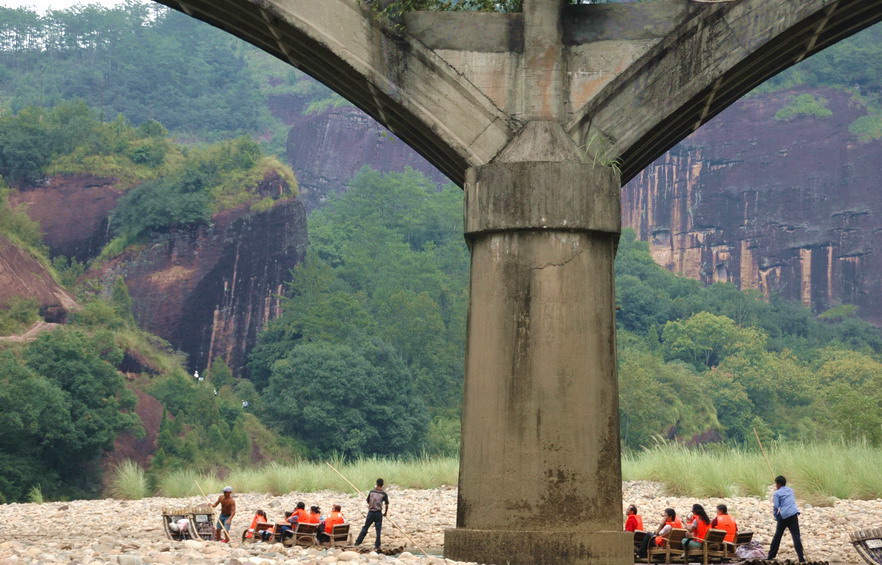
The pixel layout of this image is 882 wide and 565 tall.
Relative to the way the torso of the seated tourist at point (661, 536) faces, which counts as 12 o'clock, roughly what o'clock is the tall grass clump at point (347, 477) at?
The tall grass clump is roughly at 2 o'clock from the seated tourist.

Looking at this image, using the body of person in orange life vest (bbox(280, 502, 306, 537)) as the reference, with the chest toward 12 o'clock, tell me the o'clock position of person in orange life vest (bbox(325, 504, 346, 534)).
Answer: person in orange life vest (bbox(325, 504, 346, 534)) is roughly at 7 o'clock from person in orange life vest (bbox(280, 502, 306, 537)).

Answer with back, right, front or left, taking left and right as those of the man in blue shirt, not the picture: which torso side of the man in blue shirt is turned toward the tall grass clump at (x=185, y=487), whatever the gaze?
front

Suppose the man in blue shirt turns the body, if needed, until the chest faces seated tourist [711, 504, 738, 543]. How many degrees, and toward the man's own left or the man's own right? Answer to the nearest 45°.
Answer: approximately 45° to the man's own left

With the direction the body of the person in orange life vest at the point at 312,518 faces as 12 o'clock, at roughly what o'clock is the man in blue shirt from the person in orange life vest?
The man in blue shirt is roughly at 7 o'clock from the person in orange life vest.

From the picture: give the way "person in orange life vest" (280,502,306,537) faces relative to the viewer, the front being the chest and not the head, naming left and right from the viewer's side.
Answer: facing to the left of the viewer

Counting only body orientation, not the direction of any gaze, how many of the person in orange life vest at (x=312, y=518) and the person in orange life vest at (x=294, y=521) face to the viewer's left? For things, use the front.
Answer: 2

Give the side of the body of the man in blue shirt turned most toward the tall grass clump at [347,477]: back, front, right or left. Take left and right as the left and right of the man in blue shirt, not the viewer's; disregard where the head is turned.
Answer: front

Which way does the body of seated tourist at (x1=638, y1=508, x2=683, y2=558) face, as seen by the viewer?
to the viewer's left

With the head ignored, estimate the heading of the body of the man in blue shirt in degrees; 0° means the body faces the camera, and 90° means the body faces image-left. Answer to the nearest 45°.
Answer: approximately 135°

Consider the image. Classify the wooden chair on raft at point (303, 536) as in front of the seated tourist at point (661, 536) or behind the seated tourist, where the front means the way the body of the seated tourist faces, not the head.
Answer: in front
